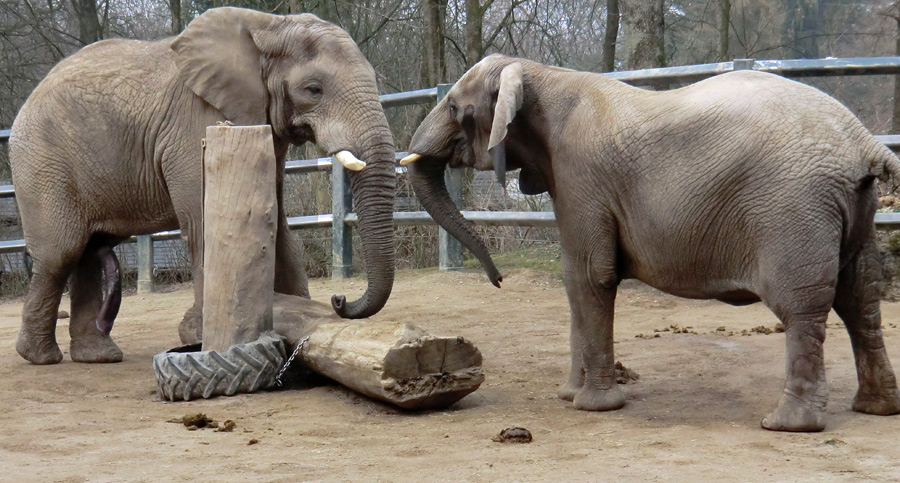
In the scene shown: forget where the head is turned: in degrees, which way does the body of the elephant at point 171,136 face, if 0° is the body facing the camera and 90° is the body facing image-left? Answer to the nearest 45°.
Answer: approximately 270°

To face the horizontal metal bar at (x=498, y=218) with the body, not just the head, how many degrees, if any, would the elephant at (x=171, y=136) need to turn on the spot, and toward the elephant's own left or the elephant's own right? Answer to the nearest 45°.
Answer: approximately 45° to the elephant's own left

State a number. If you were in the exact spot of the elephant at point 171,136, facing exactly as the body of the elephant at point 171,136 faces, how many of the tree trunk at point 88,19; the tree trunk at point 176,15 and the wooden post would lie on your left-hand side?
2

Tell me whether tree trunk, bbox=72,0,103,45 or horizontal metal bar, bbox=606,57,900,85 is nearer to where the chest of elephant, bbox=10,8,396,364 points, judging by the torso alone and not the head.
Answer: the horizontal metal bar

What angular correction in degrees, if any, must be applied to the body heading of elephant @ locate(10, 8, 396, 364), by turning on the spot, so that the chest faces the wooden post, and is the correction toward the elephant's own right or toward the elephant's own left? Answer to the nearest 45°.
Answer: approximately 90° to the elephant's own right

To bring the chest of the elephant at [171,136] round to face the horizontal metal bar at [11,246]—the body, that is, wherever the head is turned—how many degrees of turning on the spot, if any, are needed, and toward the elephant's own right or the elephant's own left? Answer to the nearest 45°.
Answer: approximately 90° to the elephant's own left

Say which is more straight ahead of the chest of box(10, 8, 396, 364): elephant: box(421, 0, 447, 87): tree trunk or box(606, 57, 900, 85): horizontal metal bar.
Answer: the horizontal metal bar

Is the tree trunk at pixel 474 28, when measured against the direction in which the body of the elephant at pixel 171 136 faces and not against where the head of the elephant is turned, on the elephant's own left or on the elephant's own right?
on the elephant's own left

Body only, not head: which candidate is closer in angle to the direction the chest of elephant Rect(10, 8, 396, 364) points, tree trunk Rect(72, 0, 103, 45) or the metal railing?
the metal railing

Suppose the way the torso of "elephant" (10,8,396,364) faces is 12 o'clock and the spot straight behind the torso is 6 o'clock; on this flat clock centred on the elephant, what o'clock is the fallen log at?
The fallen log is roughly at 2 o'clock from the elephant.

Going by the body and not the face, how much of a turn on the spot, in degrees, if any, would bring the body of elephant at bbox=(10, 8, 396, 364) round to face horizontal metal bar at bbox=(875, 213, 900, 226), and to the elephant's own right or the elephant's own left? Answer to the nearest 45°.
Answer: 0° — it already faces it
